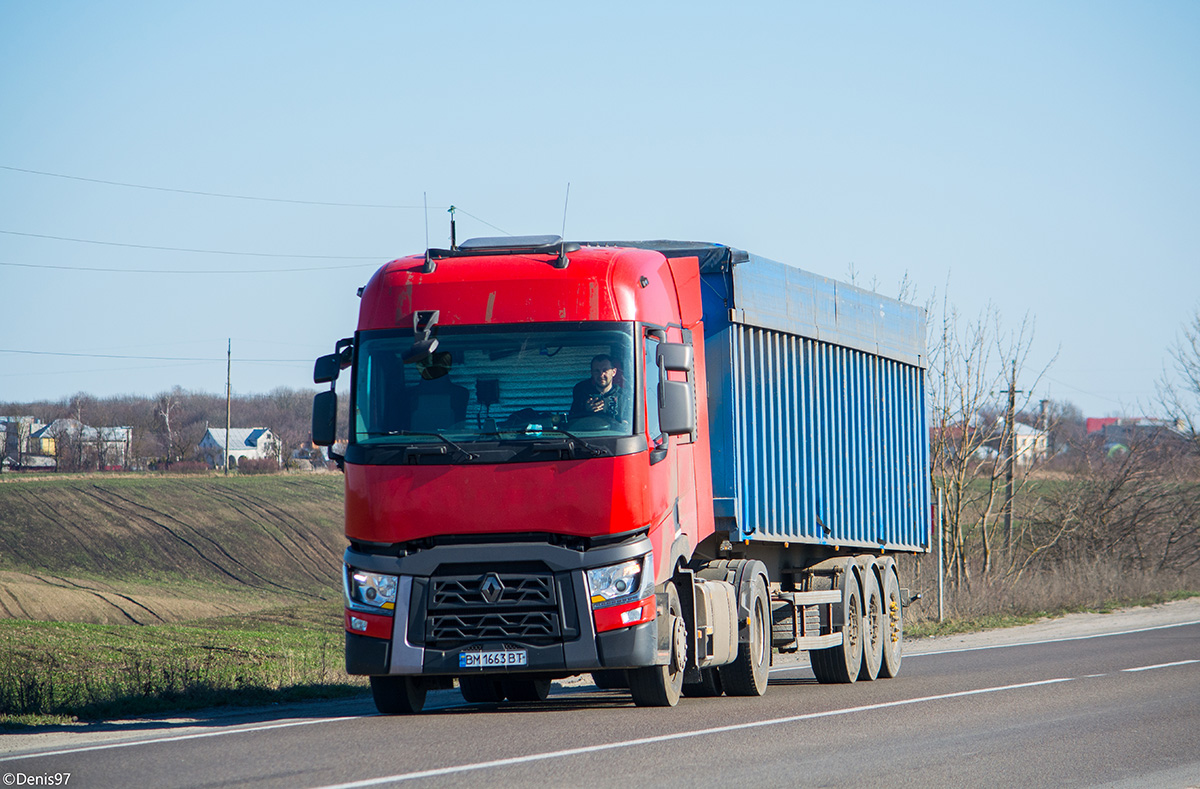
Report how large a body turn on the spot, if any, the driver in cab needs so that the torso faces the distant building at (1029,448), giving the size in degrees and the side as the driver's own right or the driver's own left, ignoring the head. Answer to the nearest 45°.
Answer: approximately 180°

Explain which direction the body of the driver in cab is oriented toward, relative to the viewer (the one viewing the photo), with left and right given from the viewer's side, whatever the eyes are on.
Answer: facing the viewer and to the left of the viewer

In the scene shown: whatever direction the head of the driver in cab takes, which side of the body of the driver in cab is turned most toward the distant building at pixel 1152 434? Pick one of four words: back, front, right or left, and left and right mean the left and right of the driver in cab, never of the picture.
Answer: back

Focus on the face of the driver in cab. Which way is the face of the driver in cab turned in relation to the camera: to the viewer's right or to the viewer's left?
to the viewer's left

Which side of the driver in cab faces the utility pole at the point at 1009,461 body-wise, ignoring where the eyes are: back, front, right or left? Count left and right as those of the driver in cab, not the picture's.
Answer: back
